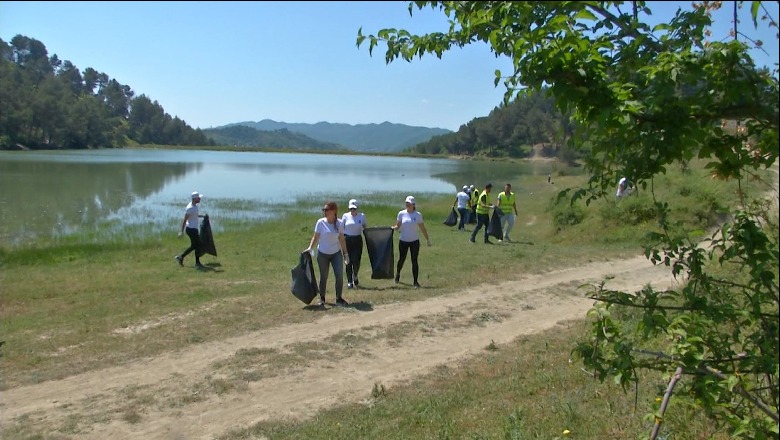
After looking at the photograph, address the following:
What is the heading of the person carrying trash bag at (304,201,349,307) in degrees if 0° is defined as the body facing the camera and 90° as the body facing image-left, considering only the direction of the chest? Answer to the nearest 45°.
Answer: approximately 0°

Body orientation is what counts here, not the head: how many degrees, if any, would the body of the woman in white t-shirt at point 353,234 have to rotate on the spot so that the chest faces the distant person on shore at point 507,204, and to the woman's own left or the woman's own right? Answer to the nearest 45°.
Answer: approximately 135° to the woman's own left

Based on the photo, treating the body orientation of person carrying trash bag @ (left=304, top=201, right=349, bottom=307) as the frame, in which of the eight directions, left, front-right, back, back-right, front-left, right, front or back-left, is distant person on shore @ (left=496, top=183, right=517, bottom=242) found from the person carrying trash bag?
back-left

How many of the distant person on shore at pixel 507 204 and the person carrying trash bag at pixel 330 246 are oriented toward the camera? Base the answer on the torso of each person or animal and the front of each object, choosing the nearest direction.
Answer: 2

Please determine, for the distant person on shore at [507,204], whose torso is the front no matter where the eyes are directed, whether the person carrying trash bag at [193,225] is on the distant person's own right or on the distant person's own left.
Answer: on the distant person's own right

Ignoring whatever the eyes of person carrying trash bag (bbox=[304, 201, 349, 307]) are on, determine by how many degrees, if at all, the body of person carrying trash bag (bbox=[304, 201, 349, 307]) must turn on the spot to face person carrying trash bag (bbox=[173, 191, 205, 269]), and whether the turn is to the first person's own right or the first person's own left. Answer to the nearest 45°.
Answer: approximately 135° to the first person's own right

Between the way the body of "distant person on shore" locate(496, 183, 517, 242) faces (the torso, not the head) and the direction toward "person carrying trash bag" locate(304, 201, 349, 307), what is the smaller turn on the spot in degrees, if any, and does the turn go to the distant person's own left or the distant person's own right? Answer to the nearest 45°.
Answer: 0° — they already face them

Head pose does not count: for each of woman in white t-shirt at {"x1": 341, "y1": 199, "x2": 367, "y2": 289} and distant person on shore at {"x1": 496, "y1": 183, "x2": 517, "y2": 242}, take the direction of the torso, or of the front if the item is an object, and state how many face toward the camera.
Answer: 2

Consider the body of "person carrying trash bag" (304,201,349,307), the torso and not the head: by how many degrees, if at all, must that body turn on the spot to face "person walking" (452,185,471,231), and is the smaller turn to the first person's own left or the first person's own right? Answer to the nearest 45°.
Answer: approximately 135° to the first person's own left

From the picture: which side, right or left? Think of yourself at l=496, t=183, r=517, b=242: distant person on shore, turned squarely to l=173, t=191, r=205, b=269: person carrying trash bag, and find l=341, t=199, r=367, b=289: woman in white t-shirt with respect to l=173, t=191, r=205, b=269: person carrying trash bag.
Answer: left
